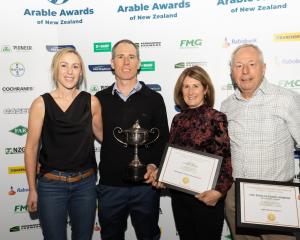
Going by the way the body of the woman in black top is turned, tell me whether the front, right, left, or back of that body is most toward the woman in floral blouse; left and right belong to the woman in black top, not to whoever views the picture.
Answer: left

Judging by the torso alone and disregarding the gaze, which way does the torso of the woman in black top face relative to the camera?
toward the camera
